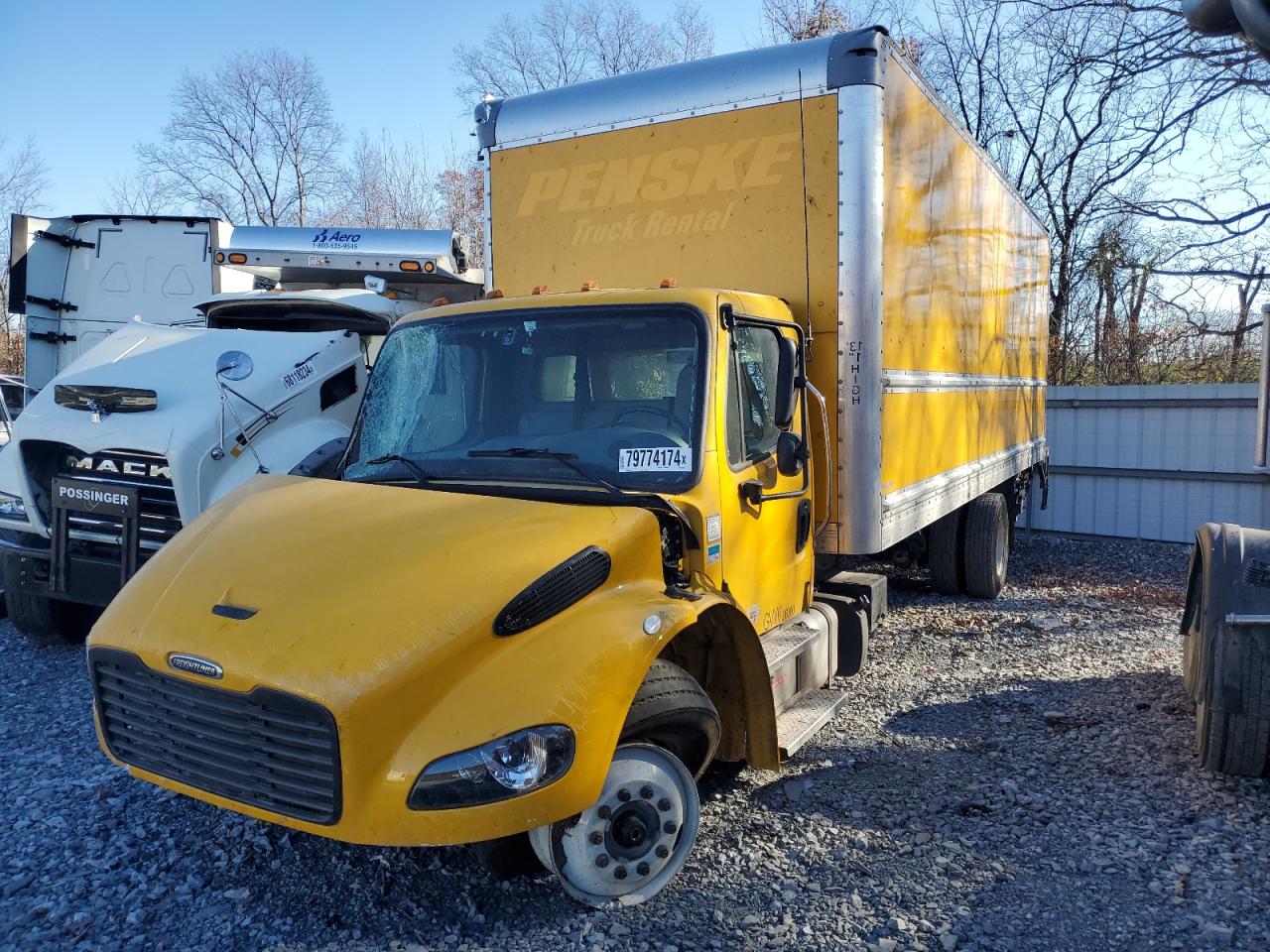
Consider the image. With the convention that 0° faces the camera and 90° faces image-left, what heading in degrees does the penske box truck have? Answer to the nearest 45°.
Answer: approximately 45°

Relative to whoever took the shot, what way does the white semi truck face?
facing the viewer and to the left of the viewer

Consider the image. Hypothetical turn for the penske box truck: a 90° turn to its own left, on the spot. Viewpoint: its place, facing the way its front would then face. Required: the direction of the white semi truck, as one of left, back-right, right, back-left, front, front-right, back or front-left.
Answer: back
